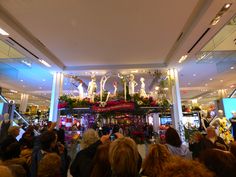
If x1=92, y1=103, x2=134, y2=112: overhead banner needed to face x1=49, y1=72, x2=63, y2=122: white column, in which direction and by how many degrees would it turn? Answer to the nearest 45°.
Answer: approximately 135° to its right

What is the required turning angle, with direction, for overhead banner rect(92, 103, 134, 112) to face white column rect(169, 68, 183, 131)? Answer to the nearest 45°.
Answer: approximately 135° to its left

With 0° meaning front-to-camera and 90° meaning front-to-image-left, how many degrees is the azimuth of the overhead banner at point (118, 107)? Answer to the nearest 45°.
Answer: approximately 0°

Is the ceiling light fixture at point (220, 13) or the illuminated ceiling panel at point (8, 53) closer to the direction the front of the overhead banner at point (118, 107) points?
the ceiling light fixture

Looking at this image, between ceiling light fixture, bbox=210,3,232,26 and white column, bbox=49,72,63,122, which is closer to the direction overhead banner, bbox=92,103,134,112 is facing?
the ceiling light fixture

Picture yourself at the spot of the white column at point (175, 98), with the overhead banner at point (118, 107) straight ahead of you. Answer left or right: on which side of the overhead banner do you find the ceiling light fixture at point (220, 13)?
left
